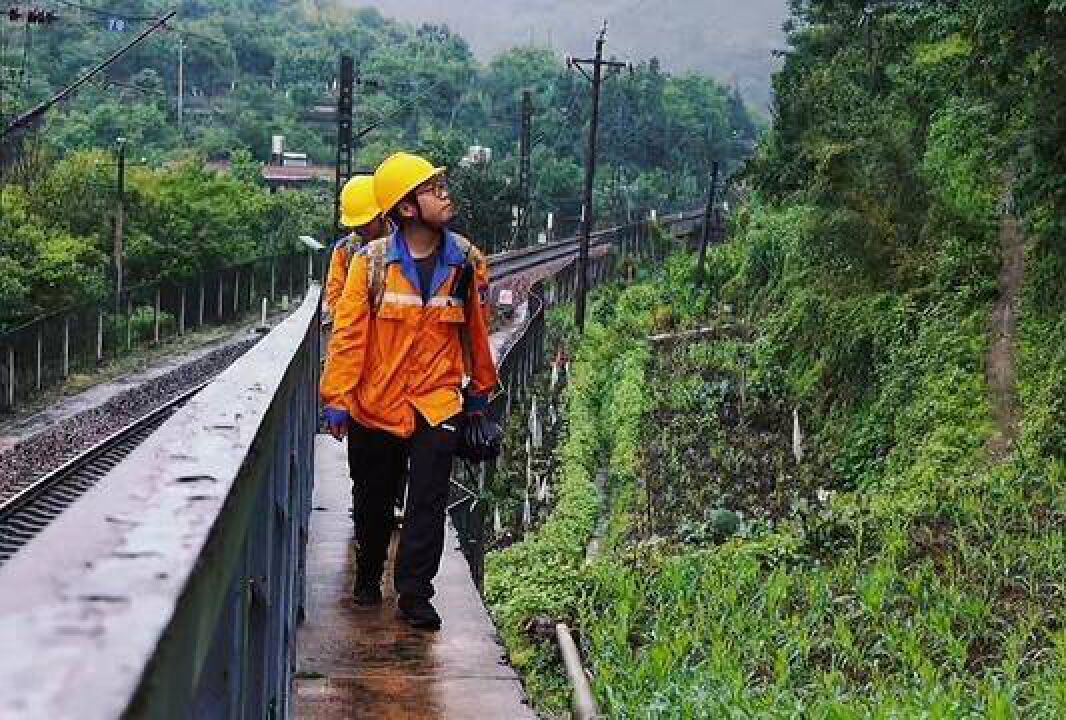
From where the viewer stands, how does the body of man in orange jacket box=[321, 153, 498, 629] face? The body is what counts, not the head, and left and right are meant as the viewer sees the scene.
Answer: facing the viewer

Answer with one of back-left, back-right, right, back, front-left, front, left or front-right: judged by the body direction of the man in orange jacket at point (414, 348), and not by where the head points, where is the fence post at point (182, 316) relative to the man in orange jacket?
back

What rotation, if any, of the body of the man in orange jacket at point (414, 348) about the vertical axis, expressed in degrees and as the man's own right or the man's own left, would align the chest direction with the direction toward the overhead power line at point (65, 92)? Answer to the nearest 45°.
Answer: approximately 180°

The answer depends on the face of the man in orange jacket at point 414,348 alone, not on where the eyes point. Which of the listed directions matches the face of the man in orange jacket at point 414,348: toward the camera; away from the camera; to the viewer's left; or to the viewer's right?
to the viewer's right

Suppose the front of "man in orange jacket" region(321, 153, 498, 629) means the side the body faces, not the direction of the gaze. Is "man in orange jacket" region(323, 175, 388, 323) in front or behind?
behind

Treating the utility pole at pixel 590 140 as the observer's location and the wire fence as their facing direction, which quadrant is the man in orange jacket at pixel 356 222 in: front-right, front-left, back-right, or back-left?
front-left

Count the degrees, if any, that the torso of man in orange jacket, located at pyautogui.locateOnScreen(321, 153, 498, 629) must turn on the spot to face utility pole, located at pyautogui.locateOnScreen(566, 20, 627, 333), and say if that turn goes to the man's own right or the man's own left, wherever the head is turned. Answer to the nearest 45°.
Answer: approximately 180°
